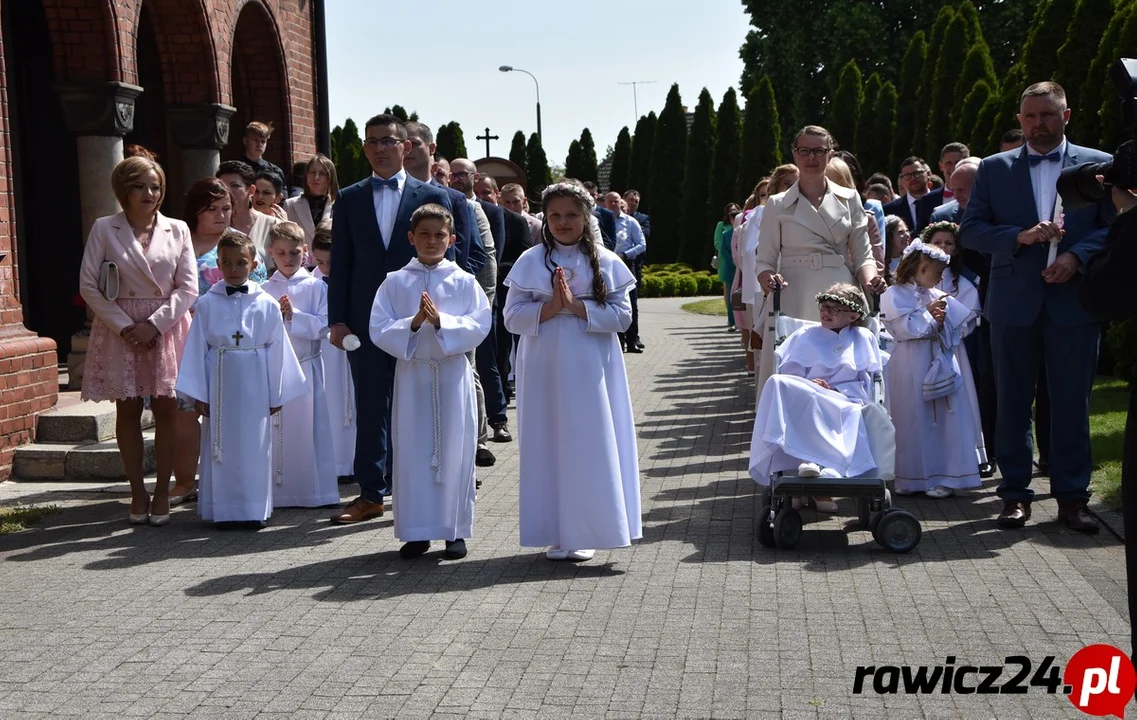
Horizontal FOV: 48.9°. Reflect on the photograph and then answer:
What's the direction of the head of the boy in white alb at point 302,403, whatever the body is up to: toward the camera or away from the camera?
toward the camera

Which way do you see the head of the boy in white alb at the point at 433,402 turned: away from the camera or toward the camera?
toward the camera

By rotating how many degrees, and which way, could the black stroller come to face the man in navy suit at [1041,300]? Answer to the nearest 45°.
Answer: approximately 135° to its left

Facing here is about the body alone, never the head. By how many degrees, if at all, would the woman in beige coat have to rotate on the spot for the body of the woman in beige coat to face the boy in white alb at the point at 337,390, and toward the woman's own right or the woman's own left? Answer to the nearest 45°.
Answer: approximately 90° to the woman's own right

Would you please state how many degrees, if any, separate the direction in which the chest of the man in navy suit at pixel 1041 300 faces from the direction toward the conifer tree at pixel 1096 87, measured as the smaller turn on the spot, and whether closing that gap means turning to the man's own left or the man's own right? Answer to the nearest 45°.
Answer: approximately 180°

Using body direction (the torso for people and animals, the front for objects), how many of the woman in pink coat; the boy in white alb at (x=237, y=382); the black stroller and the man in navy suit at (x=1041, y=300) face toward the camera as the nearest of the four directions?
4

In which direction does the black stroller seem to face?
toward the camera

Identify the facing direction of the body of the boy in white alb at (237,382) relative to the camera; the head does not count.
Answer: toward the camera

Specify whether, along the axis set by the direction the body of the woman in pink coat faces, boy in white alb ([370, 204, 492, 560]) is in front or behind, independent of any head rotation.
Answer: in front

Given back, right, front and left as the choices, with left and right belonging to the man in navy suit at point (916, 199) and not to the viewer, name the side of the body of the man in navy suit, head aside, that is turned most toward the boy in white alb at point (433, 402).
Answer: front

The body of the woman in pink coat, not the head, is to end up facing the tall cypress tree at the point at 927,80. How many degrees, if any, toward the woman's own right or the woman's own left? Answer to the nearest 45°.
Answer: approximately 135° to the woman's own left

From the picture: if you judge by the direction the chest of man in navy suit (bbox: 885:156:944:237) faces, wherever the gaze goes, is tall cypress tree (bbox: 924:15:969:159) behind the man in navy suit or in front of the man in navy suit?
behind

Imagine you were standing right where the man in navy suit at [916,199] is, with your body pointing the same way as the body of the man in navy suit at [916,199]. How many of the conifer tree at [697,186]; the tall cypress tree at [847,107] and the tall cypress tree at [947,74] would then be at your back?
3

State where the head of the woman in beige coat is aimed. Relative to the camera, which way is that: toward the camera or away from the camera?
toward the camera

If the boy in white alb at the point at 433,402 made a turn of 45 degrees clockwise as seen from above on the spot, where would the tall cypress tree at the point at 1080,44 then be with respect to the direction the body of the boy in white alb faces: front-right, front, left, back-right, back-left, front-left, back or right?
back

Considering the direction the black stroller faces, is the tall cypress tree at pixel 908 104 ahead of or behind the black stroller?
behind

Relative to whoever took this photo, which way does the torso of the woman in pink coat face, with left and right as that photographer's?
facing the viewer

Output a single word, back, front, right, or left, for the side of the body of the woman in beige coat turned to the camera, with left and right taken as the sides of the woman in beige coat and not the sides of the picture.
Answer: front

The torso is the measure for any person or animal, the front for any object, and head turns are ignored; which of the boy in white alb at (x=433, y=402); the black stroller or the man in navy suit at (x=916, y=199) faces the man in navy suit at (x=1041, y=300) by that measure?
the man in navy suit at (x=916, y=199)
